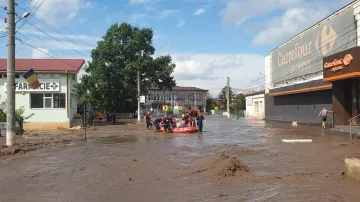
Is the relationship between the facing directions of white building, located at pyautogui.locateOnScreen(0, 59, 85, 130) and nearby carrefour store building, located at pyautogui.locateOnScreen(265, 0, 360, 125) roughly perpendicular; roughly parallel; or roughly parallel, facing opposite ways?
roughly perpendicular

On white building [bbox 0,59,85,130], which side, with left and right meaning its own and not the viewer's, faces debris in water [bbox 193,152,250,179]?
front

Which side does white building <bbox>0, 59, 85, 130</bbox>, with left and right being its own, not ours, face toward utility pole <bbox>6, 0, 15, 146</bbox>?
front

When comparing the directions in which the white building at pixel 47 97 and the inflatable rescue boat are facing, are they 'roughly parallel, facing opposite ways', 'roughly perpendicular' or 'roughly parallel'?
roughly perpendicular

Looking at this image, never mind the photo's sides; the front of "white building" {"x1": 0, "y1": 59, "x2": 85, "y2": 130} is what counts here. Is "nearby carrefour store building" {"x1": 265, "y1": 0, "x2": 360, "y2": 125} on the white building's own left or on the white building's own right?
on the white building's own left

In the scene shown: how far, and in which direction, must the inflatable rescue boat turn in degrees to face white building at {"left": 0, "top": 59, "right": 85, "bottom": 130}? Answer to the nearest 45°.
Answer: approximately 45° to its right

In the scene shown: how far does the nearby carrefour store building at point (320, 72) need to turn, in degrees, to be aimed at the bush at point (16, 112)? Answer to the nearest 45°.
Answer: approximately 45° to its right

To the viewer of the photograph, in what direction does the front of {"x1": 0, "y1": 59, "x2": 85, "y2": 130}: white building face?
facing the viewer

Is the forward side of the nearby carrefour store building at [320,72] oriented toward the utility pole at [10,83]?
yes

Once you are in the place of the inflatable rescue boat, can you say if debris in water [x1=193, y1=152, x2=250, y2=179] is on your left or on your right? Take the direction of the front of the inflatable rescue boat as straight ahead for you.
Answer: on your left

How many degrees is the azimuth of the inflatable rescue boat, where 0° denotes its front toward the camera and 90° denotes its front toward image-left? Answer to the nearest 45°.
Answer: approximately 90°

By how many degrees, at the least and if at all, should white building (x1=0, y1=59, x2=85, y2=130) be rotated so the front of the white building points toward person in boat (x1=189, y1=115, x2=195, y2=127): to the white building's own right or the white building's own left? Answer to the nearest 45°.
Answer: approximately 45° to the white building's own left

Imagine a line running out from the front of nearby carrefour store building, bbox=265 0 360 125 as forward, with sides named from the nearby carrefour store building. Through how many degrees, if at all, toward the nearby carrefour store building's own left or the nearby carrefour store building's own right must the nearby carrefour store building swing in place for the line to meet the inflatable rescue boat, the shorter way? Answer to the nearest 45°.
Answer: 0° — it already faces it

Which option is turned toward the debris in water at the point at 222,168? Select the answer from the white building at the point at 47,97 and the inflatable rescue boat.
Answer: the white building

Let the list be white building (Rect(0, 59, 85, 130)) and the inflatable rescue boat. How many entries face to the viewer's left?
1
